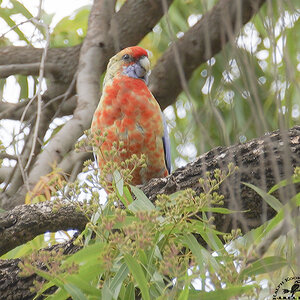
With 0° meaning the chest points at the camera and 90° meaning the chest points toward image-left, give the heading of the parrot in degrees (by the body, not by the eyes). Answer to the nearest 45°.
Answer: approximately 0°

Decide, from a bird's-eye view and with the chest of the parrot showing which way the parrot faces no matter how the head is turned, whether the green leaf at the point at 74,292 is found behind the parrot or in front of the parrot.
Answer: in front

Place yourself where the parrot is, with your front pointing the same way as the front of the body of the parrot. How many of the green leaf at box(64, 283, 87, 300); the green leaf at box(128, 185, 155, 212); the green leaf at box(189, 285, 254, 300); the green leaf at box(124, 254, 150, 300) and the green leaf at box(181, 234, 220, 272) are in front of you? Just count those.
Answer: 5

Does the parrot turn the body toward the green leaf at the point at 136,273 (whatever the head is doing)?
yes

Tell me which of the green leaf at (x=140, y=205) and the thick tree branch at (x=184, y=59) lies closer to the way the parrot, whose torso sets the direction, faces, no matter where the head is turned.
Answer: the green leaf

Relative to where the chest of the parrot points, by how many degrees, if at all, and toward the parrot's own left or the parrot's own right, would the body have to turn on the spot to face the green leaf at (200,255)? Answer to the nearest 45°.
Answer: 0° — it already faces it

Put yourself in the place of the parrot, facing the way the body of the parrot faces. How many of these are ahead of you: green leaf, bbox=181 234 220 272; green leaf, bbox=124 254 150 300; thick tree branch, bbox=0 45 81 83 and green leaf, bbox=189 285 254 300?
3

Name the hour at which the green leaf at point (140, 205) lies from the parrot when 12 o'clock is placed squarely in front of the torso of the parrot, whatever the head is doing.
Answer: The green leaf is roughly at 12 o'clock from the parrot.

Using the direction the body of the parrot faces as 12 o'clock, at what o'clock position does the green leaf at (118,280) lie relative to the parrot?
The green leaf is roughly at 12 o'clock from the parrot.

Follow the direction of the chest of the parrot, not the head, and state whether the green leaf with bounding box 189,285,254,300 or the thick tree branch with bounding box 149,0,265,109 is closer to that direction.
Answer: the green leaf

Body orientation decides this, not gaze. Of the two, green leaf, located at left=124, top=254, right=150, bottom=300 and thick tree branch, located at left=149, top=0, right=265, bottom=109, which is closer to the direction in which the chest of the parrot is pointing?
the green leaf

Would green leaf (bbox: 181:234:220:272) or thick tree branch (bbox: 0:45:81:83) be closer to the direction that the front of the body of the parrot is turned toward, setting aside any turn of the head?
the green leaf
